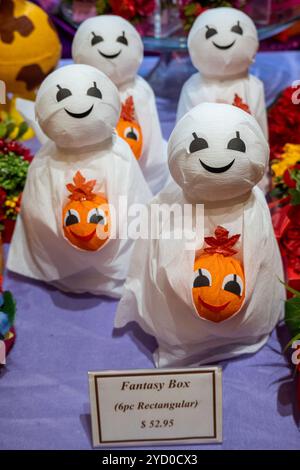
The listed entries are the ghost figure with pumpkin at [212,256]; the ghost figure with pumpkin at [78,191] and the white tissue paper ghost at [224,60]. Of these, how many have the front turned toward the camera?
3

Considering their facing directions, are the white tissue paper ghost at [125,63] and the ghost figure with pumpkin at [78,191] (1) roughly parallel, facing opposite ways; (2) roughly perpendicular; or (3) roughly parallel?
roughly parallel

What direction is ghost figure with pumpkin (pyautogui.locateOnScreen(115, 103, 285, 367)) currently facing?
toward the camera

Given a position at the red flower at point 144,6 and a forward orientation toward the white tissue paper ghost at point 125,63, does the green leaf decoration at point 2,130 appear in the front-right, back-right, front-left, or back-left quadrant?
front-right

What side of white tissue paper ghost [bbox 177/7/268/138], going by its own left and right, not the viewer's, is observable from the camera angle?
front

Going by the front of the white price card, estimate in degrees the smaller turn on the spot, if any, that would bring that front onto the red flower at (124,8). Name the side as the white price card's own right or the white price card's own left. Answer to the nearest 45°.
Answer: approximately 180°

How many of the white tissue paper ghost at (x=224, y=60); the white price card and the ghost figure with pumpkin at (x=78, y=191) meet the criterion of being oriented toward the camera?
3
